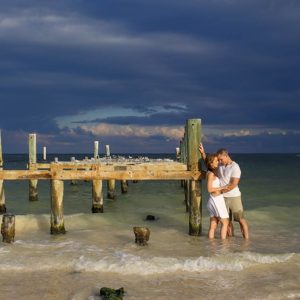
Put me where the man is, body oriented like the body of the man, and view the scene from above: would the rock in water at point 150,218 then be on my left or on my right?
on my right

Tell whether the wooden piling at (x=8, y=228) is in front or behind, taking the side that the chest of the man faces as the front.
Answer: in front

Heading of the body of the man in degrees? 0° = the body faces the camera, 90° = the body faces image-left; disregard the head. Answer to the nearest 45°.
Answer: approximately 45°

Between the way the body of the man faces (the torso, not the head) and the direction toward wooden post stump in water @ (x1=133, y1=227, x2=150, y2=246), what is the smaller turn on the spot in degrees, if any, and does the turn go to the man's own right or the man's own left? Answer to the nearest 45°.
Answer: approximately 45° to the man's own right
